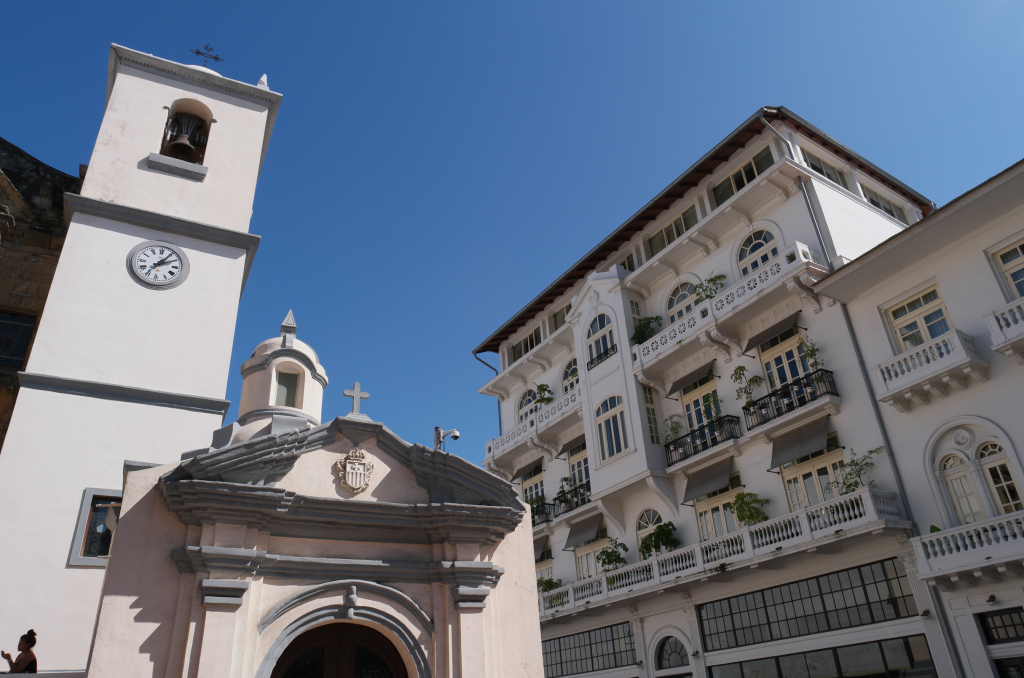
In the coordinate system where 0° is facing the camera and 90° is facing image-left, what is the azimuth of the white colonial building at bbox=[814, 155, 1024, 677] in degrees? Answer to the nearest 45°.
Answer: approximately 45°

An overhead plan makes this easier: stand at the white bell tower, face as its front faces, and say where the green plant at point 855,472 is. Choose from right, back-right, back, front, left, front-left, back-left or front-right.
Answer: left

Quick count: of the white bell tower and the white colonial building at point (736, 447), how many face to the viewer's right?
0

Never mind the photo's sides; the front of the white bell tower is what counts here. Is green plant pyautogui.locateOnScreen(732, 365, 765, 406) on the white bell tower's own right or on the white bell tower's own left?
on the white bell tower's own left

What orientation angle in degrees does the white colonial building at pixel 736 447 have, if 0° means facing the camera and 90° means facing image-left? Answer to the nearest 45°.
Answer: approximately 45°

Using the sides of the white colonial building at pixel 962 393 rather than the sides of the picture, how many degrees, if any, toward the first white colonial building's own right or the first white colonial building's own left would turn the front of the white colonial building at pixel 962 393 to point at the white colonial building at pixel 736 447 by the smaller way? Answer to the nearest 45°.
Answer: approximately 90° to the first white colonial building's own right

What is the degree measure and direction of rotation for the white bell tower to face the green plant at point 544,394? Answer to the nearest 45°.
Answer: approximately 135° to its left

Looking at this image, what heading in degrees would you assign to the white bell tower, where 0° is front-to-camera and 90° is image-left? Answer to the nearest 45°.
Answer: approximately 0°
